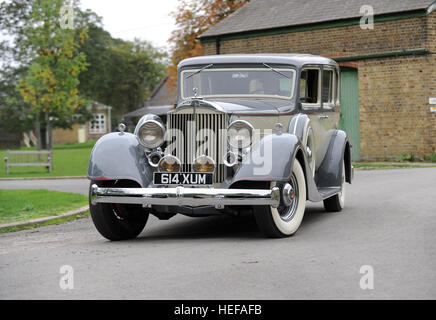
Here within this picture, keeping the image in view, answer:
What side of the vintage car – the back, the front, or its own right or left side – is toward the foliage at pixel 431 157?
back

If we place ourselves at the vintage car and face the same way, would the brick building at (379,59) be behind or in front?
behind

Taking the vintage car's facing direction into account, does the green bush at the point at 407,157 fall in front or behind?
behind

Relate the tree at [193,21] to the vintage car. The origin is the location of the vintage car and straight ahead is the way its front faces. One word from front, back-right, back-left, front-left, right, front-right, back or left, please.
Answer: back-right

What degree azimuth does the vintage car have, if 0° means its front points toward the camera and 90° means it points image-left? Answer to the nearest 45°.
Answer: approximately 45°
